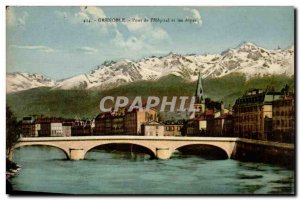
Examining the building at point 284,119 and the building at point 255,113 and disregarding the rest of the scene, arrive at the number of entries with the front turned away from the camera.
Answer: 0

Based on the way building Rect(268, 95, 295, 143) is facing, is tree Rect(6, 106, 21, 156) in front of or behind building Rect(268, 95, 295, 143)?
in front

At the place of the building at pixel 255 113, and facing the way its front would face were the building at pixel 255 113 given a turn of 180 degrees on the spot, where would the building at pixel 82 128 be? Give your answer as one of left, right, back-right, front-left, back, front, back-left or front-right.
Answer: back-left

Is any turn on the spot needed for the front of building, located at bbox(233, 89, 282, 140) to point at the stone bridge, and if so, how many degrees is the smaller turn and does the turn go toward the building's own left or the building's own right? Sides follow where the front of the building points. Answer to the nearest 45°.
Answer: approximately 45° to the building's own right

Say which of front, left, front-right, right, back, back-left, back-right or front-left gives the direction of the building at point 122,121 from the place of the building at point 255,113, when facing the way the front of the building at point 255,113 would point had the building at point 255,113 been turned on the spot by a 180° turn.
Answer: back-left
